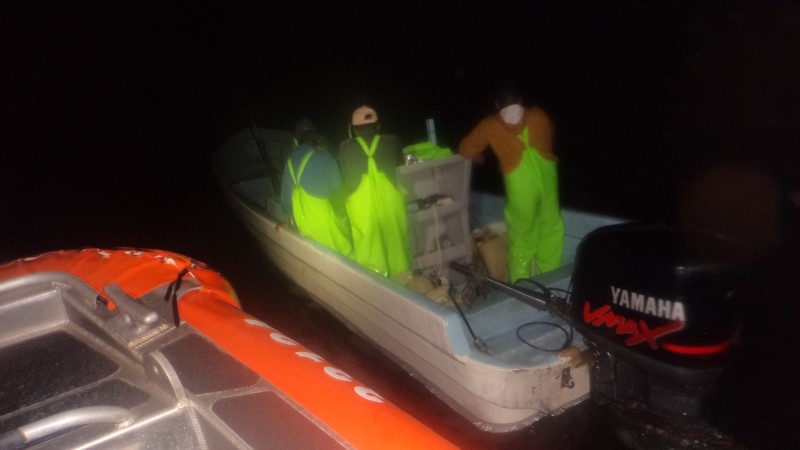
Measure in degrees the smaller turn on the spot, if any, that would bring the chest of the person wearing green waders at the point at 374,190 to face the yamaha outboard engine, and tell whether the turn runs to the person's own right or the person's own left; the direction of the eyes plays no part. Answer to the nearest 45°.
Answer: approximately 135° to the person's own right

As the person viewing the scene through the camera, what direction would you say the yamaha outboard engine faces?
facing away from the viewer and to the left of the viewer

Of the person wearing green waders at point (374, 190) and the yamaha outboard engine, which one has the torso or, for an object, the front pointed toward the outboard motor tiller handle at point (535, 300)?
the yamaha outboard engine

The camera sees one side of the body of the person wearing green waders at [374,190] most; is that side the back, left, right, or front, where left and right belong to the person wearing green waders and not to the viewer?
back

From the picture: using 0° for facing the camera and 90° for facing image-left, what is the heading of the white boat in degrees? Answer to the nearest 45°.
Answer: approximately 135°

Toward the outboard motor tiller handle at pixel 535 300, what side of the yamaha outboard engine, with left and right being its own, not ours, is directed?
front

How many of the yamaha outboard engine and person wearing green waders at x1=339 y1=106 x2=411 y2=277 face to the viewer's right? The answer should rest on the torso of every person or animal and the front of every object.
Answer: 0
